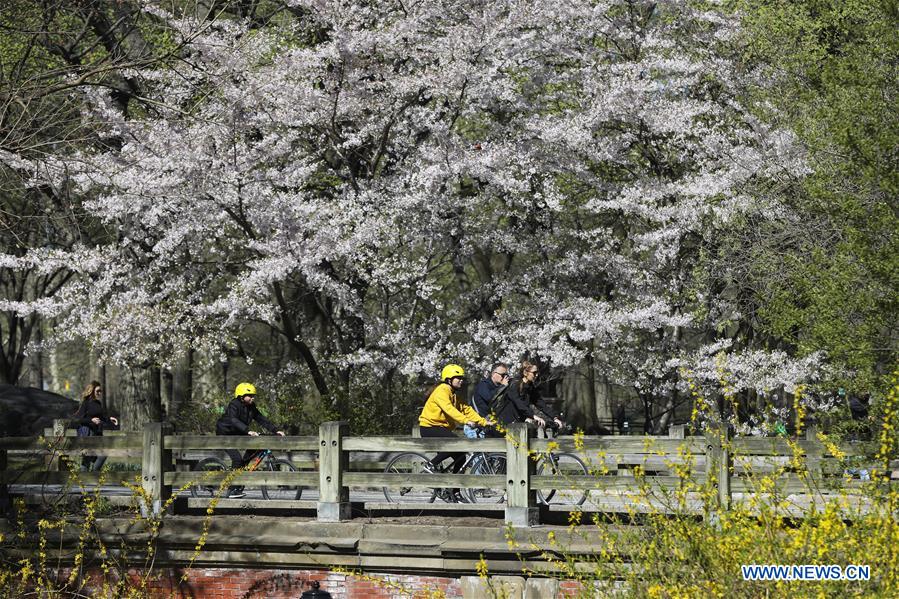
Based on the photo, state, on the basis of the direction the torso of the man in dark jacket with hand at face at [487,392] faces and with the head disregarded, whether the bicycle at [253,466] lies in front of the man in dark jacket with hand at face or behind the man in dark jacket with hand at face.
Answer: behind

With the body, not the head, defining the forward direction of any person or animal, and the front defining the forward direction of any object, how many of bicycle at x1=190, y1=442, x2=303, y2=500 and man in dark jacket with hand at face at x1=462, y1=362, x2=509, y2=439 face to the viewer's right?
2

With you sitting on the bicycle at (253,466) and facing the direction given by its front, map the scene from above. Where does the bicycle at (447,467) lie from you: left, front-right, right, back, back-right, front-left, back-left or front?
front-right

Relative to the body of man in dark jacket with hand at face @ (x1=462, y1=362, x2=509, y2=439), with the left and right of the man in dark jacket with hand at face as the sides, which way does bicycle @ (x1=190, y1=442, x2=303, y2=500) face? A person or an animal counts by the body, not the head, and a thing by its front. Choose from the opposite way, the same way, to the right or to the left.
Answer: the same way

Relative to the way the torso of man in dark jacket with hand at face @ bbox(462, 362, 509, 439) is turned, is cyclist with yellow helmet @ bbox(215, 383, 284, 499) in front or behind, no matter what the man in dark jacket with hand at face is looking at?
behind

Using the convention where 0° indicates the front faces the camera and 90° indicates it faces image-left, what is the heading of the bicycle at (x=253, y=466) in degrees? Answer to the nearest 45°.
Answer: approximately 270°

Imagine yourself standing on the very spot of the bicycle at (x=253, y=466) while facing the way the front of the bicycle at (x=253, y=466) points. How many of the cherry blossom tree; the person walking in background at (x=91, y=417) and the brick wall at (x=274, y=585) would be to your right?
1

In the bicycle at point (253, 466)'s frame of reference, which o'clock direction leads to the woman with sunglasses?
The woman with sunglasses is roughly at 1 o'clock from the bicycle.

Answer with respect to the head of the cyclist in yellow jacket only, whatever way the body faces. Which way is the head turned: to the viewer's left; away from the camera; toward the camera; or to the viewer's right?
to the viewer's right

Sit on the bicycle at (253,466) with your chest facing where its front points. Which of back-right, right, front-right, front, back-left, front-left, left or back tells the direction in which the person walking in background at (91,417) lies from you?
back-left
